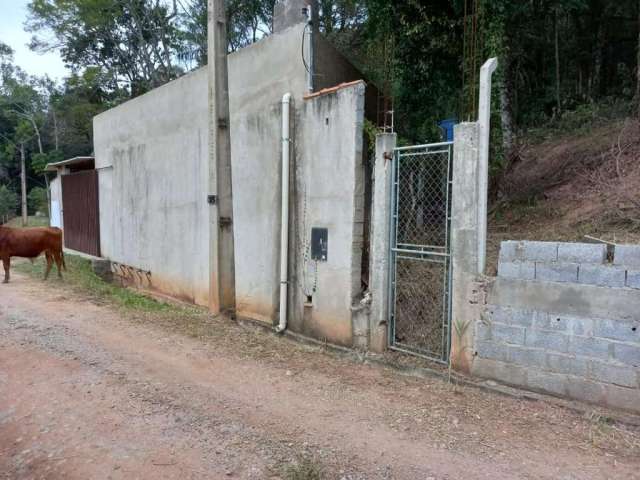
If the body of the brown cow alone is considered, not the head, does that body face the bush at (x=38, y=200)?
no

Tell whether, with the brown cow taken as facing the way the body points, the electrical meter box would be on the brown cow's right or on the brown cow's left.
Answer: on the brown cow's left

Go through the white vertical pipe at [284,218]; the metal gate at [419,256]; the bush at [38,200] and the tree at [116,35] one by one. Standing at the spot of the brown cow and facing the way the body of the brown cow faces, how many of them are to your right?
2

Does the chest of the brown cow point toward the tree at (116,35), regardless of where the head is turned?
no

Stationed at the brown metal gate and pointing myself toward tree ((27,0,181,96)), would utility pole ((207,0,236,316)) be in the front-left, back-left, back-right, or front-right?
back-right

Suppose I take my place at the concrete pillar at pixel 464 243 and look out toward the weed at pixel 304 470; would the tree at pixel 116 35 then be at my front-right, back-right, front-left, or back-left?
back-right
